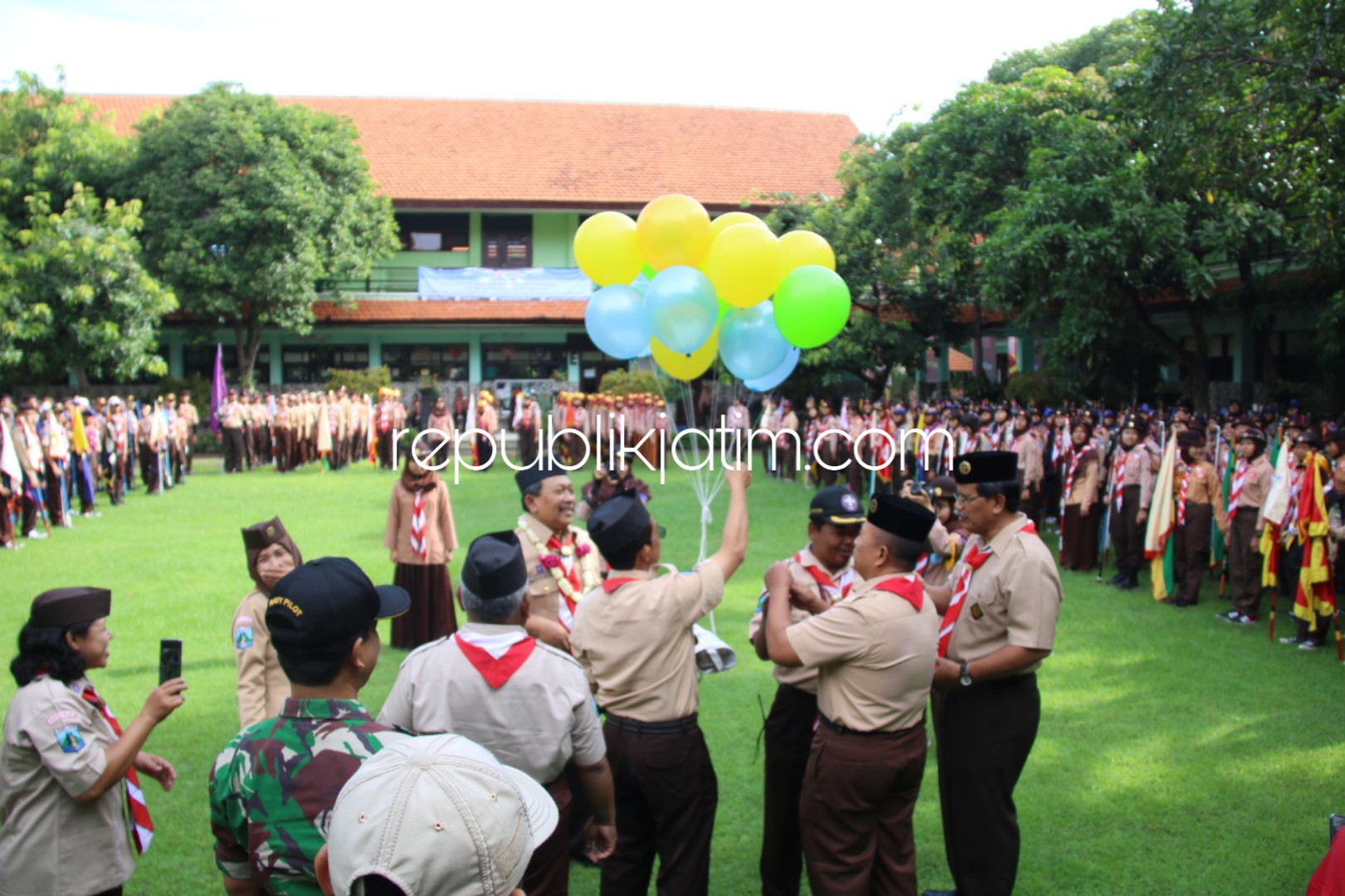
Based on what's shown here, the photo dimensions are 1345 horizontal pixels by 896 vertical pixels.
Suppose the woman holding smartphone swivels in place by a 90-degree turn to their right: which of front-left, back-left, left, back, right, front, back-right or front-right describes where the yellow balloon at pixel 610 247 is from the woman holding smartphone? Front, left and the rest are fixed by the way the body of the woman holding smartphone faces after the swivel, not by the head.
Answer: back-left

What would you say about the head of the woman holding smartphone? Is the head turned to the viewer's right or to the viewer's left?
to the viewer's right

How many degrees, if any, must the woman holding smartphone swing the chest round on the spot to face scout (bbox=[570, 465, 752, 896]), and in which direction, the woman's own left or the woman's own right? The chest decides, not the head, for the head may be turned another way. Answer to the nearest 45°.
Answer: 0° — they already face them

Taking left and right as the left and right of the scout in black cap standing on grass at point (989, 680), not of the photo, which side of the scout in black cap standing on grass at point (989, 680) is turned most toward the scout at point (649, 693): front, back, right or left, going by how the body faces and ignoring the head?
front

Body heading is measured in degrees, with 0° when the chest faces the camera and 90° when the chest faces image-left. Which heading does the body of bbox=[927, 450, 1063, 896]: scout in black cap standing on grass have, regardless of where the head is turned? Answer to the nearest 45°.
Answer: approximately 45°

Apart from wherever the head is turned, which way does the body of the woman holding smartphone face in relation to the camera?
to the viewer's right

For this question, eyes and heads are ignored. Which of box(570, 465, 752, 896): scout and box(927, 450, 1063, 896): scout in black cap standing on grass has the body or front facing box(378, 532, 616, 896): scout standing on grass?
box(927, 450, 1063, 896): scout in black cap standing on grass

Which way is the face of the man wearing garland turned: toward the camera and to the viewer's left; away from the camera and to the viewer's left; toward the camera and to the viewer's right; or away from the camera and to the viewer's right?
toward the camera and to the viewer's right

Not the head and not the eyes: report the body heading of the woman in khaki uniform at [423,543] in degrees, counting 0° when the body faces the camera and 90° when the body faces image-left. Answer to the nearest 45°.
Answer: approximately 0°

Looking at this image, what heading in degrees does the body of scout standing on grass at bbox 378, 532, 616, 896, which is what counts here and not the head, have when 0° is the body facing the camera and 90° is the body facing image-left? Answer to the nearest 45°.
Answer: approximately 180°

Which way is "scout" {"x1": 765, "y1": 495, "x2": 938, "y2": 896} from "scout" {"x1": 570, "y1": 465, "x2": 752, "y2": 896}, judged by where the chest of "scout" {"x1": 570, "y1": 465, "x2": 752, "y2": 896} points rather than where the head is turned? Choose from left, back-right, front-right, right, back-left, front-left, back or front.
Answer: front-right

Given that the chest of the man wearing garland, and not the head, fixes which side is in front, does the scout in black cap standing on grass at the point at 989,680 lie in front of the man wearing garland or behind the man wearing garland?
in front
